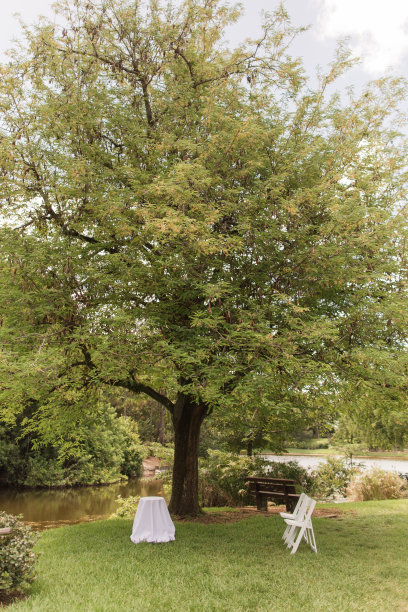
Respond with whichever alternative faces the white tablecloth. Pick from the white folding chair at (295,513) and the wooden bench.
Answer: the white folding chair

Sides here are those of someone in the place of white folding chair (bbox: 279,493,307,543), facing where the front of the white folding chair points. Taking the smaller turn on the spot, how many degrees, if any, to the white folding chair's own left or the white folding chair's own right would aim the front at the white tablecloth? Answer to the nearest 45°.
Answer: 0° — it already faces it

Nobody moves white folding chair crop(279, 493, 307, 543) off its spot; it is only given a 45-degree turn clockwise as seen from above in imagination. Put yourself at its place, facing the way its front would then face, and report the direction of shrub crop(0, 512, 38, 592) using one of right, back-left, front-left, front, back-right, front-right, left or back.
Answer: left

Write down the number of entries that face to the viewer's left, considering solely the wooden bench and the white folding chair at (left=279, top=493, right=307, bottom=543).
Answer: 1

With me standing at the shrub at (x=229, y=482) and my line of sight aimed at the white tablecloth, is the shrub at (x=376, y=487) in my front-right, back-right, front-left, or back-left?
back-left

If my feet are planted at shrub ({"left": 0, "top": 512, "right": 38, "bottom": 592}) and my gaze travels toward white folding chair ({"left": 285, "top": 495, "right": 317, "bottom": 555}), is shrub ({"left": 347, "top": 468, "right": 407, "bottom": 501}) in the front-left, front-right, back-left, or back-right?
front-left

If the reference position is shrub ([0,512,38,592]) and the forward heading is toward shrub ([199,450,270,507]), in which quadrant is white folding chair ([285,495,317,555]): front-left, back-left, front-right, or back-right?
front-right

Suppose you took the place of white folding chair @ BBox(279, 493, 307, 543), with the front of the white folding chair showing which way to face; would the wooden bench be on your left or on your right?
on your right

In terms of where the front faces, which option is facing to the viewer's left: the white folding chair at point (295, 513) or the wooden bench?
the white folding chair

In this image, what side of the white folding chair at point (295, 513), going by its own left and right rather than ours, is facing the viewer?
left

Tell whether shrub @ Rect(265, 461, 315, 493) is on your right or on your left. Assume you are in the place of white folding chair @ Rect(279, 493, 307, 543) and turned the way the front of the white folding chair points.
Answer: on your right
